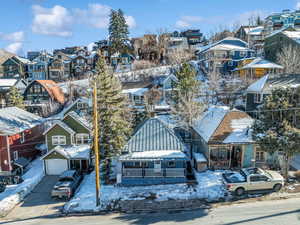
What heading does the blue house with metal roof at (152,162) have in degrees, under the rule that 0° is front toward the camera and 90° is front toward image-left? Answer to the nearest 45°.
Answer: approximately 0°

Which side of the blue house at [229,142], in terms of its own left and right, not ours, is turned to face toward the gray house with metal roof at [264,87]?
back

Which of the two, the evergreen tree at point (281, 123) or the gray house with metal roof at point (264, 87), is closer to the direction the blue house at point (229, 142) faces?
the evergreen tree

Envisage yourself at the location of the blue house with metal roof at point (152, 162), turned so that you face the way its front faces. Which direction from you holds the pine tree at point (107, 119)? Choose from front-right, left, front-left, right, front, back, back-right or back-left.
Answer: right

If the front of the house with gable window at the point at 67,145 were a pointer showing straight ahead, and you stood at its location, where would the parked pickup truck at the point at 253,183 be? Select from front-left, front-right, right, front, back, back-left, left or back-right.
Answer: front-left

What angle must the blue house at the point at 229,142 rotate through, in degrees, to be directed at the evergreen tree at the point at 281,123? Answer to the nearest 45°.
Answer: approximately 45° to its left

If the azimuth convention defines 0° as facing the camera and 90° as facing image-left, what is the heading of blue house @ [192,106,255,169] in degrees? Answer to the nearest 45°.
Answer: approximately 0°

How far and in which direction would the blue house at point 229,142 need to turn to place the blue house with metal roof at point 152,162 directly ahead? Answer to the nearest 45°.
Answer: approximately 45° to its right

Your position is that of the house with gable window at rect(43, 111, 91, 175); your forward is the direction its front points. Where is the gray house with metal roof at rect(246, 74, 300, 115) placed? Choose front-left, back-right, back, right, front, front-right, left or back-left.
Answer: left

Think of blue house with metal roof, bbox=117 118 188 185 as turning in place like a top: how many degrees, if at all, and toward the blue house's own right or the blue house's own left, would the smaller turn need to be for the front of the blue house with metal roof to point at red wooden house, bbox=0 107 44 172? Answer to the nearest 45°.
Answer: approximately 135° to the blue house's own right

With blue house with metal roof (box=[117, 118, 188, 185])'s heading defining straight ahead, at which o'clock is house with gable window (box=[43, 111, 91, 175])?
The house with gable window is roughly at 4 o'clock from the blue house with metal roof.
